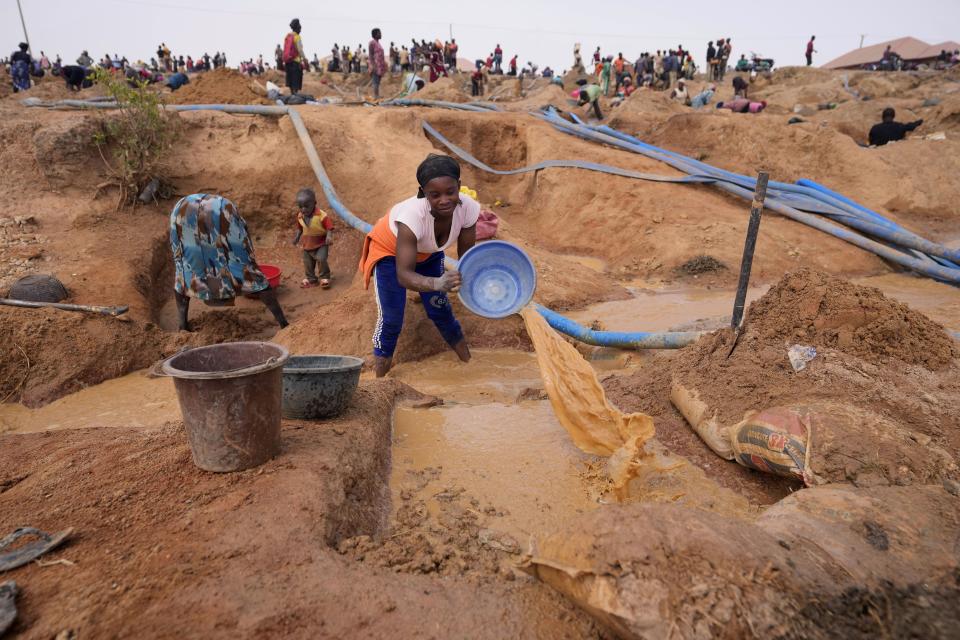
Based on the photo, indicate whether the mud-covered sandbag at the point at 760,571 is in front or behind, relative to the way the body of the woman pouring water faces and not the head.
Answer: in front

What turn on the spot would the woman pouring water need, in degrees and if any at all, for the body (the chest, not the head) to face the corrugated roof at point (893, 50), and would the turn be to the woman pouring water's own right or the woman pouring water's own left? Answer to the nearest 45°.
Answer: approximately 90° to the woman pouring water's own left

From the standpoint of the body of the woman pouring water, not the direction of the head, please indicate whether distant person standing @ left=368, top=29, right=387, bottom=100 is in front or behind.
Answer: behind

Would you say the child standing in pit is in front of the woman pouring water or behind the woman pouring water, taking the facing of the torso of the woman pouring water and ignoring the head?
behind

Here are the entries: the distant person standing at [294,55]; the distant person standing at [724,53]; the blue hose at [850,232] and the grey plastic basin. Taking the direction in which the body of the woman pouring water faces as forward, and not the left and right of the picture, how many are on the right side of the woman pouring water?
1

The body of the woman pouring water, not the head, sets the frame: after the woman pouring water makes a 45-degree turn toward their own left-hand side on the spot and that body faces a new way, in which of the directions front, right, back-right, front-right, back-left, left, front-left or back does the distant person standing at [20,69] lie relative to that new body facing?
back-left

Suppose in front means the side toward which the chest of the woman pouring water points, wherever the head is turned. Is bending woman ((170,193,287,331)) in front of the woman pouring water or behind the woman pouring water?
behind

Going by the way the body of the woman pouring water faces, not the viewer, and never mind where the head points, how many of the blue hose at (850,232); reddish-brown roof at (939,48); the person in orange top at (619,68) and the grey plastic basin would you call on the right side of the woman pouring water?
1

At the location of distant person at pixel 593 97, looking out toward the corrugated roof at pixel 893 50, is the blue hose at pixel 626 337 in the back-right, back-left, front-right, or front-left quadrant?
back-right

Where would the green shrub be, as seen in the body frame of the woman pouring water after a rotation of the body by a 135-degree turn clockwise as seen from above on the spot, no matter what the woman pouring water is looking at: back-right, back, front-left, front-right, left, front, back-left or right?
front-right

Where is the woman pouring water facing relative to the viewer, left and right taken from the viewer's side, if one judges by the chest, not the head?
facing the viewer and to the right of the viewer

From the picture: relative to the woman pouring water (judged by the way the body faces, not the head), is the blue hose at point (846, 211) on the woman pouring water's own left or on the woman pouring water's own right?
on the woman pouring water's own left

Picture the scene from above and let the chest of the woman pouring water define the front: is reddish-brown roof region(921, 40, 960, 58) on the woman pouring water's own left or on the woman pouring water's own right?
on the woman pouring water's own left

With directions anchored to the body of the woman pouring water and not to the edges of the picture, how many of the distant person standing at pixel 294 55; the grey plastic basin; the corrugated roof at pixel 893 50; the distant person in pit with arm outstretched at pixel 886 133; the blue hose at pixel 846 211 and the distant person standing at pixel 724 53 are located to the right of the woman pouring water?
1

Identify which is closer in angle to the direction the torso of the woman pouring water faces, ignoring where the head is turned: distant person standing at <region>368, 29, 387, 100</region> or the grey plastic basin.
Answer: the grey plastic basin

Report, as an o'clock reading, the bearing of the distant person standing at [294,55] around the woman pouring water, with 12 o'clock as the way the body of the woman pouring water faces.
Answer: The distant person standing is roughly at 7 o'clock from the woman pouring water.

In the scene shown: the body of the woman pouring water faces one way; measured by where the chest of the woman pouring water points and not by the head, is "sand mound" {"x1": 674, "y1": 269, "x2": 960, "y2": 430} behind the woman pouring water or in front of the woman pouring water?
in front

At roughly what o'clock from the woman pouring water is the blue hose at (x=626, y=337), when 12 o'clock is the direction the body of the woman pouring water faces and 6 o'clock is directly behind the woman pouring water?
The blue hose is roughly at 10 o'clock from the woman pouring water.
